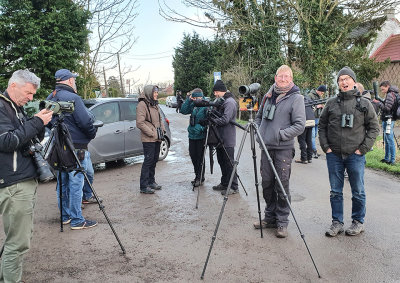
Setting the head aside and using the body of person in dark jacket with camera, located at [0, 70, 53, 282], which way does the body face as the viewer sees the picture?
to the viewer's right

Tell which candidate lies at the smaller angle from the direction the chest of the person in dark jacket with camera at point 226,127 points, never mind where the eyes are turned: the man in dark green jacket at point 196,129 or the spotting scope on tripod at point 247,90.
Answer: the man in dark green jacket

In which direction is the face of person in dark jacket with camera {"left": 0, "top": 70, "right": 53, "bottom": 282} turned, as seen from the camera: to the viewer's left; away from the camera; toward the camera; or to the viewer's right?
to the viewer's right

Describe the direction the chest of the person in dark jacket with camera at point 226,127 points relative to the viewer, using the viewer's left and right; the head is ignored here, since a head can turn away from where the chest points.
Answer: facing to the left of the viewer

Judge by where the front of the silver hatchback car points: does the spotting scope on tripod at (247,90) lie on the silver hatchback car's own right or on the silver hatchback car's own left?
on the silver hatchback car's own left

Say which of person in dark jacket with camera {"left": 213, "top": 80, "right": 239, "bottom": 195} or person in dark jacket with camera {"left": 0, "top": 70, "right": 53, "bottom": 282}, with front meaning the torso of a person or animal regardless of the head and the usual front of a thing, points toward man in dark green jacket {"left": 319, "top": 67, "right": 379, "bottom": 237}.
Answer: person in dark jacket with camera {"left": 0, "top": 70, "right": 53, "bottom": 282}

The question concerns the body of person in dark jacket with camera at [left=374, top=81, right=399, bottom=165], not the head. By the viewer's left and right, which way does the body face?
facing to the left of the viewer

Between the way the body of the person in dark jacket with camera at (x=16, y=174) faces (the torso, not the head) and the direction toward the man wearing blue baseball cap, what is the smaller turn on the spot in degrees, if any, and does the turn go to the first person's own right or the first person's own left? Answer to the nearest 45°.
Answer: approximately 45° to the first person's own left
